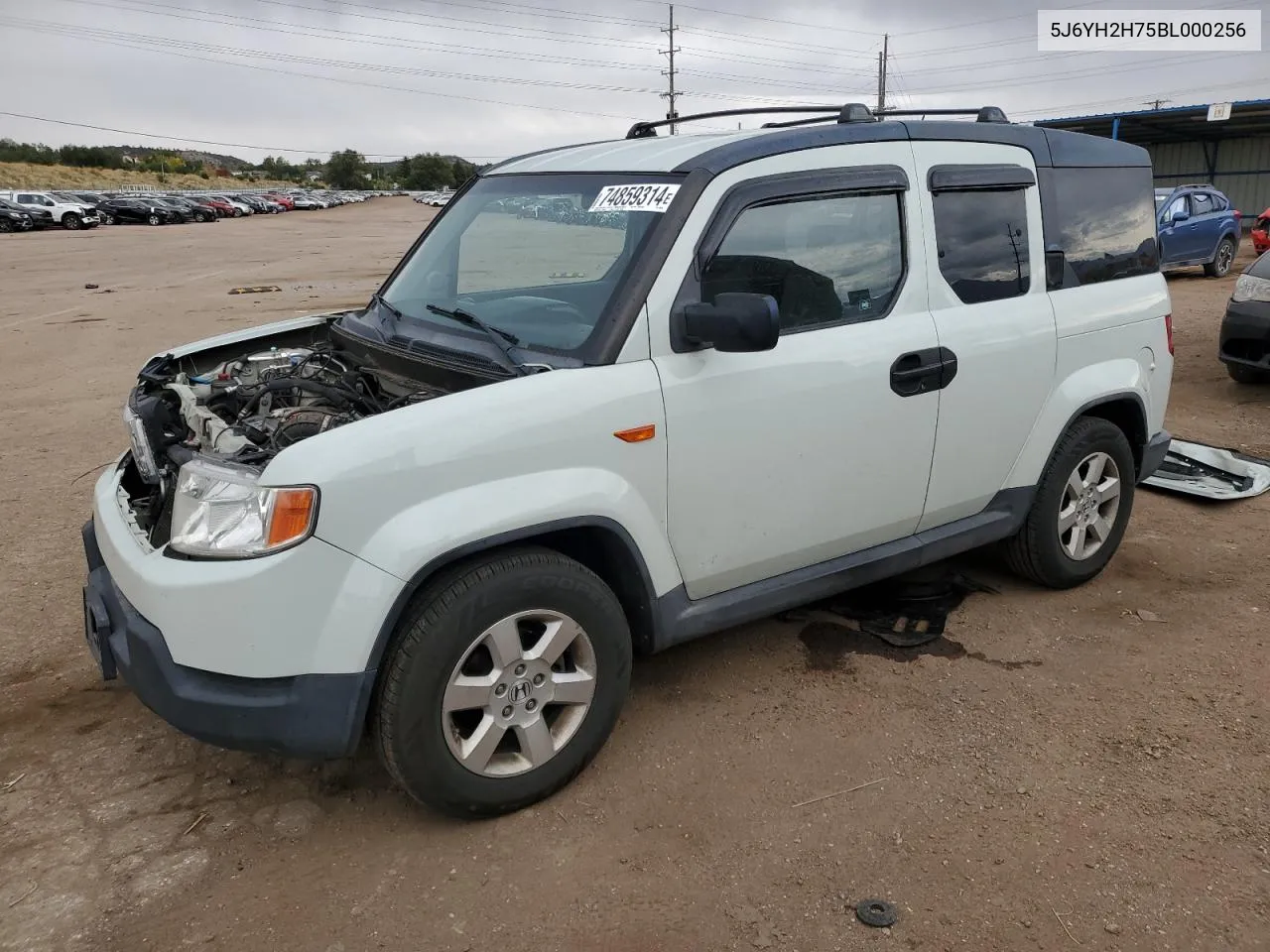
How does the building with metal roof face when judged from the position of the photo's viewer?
facing the viewer and to the left of the viewer

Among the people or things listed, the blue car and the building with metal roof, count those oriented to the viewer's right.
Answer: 0

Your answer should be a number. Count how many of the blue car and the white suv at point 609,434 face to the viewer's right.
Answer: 0

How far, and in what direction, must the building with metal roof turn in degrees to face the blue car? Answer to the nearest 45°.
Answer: approximately 45° to its left

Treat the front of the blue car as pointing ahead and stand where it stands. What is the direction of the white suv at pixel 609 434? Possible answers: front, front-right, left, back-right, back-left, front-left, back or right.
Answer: front-left

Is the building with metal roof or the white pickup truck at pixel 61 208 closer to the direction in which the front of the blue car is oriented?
the white pickup truck

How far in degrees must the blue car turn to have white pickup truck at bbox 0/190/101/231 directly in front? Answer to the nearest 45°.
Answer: approximately 45° to its right

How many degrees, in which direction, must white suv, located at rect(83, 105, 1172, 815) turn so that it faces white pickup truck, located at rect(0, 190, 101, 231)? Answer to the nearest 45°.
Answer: approximately 90° to its right

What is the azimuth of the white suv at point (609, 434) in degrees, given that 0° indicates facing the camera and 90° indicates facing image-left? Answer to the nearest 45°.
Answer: approximately 45°

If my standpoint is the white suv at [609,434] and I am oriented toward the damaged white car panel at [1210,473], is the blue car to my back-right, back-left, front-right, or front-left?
front-left

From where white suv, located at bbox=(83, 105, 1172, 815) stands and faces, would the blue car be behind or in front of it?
behind
